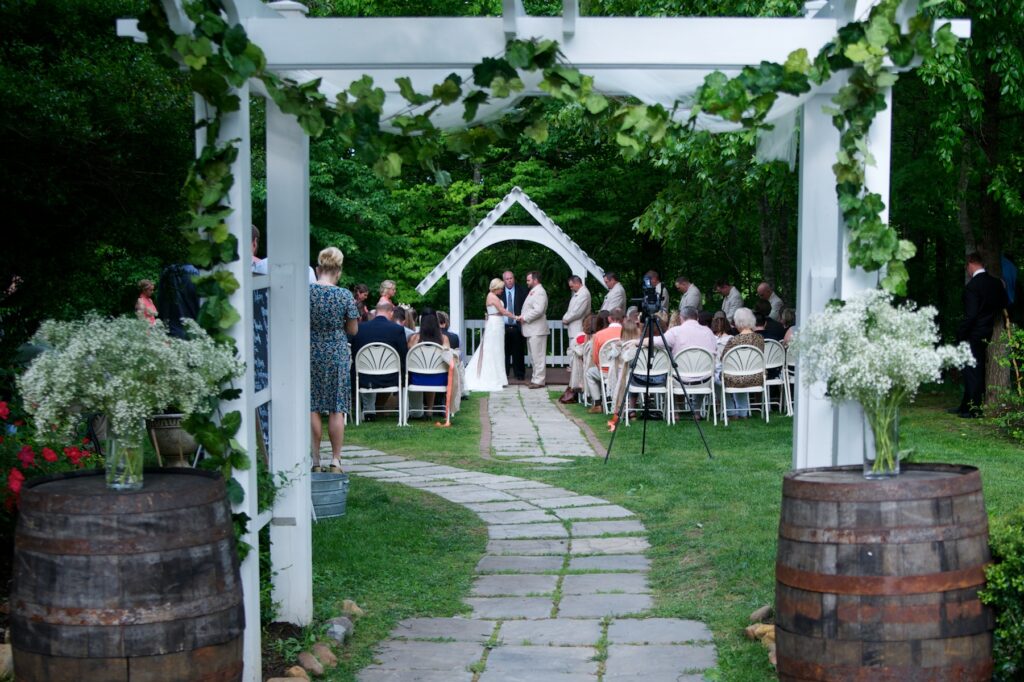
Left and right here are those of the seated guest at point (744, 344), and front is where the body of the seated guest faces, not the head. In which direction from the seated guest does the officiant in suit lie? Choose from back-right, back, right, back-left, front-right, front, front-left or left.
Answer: front-left

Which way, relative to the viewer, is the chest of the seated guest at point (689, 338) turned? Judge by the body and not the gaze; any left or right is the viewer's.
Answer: facing away from the viewer

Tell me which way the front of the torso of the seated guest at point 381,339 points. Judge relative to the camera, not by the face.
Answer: away from the camera

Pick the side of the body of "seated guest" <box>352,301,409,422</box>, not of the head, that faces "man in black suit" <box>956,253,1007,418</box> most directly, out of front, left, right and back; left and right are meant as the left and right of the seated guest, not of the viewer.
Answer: right

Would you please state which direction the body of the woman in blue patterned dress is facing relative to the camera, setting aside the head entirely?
away from the camera

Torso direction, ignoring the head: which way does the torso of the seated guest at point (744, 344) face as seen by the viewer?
away from the camera

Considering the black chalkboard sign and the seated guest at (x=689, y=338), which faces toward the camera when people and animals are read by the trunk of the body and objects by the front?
the black chalkboard sign

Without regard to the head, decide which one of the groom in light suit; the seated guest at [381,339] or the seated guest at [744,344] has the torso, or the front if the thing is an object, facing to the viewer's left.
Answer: the groom in light suit

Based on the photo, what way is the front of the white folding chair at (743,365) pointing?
away from the camera

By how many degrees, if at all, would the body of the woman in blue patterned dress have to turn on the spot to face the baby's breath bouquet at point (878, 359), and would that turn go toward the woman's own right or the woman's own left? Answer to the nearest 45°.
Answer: approximately 180°

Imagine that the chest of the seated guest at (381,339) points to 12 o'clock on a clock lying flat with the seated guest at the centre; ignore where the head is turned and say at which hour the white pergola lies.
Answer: The white pergola is roughly at 6 o'clock from the seated guest.

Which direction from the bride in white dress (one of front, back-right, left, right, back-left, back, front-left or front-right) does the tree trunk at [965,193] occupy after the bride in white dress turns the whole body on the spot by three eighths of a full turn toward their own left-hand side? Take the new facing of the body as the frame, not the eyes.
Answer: back

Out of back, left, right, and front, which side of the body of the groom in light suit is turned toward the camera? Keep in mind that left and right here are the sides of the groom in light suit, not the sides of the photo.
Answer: left

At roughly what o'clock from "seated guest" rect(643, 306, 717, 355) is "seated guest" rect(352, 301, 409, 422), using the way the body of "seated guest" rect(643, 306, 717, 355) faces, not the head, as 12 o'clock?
"seated guest" rect(352, 301, 409, 422) is roughly at 9 o'clock from "seated guest" rect(643, 306, 717, 355).

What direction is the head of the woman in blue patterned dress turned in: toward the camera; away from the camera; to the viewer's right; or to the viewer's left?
away from the camera

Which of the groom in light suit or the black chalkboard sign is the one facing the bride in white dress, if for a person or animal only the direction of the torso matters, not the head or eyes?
the groom in light suit

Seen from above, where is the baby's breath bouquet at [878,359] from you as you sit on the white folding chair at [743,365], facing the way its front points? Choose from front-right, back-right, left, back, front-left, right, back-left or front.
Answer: back
